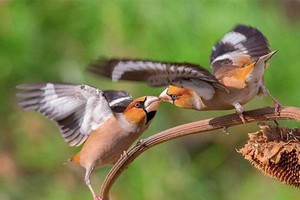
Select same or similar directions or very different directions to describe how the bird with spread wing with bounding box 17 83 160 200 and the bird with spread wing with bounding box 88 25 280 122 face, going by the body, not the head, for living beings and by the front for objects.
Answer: very different directions

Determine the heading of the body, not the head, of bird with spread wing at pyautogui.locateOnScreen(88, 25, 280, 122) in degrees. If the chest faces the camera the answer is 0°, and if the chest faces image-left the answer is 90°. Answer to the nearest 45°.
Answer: approximately 90°

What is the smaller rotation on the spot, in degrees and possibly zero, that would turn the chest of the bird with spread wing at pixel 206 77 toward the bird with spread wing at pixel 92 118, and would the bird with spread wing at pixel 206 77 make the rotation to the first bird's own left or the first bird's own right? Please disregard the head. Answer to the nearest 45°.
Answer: approximately 45° to the first bird's own right

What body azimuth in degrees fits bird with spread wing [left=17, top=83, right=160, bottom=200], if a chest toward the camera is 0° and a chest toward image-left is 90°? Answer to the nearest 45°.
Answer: approximately 270°
